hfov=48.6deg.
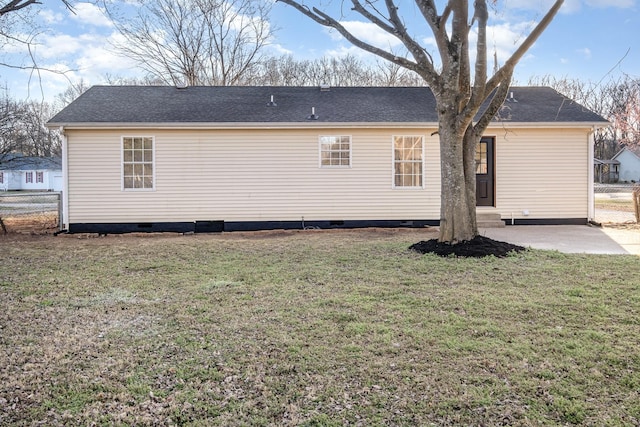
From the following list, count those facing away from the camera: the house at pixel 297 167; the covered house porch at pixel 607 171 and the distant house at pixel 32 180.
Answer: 1

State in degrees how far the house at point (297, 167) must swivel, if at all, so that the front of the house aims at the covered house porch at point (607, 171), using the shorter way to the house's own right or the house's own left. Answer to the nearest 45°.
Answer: approximately 45° to the house's own right
